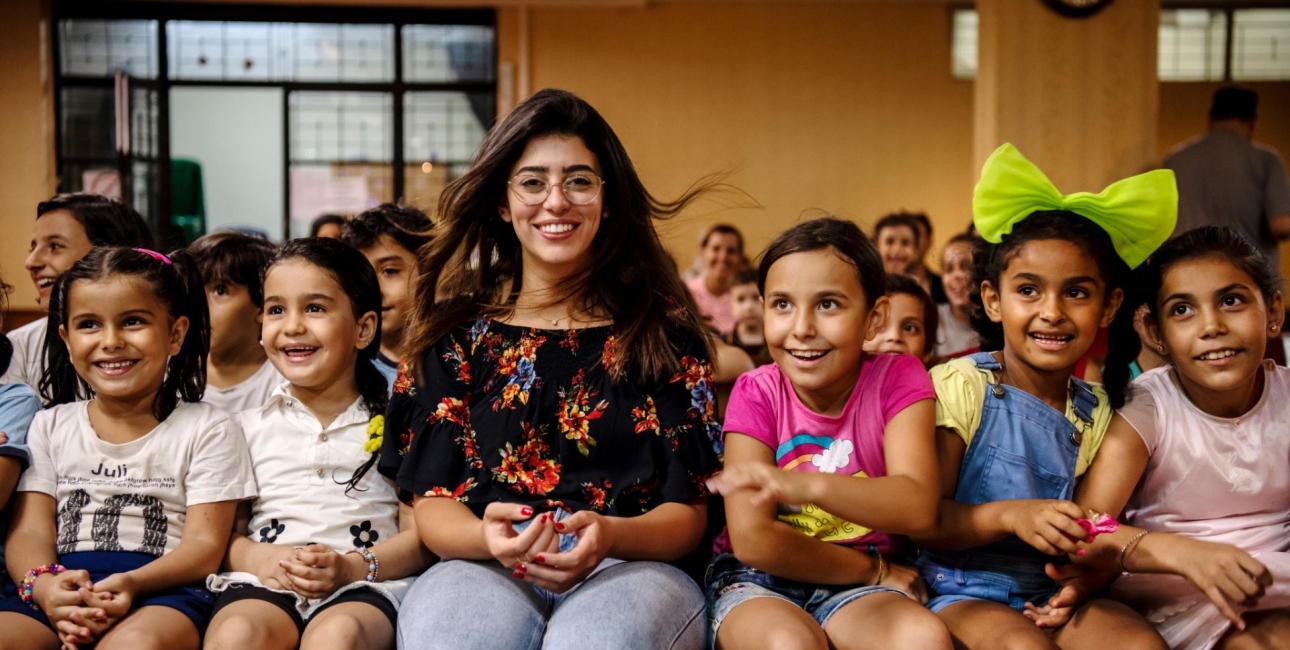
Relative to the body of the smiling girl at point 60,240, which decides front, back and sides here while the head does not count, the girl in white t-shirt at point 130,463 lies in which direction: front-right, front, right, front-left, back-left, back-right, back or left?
front-left

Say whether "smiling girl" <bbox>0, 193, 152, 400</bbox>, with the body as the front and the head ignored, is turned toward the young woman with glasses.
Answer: no

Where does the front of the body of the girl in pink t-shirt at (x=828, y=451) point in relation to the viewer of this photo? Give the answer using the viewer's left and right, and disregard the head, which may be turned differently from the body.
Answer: facing the viewer

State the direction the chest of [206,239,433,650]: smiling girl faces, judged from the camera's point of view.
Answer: toward the camera

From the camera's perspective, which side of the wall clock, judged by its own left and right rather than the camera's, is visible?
front

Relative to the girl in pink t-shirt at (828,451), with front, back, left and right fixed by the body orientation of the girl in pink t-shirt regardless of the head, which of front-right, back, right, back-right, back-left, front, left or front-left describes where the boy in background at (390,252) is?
back-right

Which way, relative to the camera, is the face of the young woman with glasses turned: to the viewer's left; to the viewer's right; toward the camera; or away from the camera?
toward the camera

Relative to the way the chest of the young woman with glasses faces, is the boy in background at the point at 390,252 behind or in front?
behind

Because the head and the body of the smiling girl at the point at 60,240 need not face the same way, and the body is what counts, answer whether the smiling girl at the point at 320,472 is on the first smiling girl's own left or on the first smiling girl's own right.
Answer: on the first smiling girl's own left

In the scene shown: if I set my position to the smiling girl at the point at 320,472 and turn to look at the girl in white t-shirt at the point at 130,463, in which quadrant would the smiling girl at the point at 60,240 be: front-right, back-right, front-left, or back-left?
front-right

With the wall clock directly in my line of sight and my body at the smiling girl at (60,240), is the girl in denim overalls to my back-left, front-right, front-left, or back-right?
front-right

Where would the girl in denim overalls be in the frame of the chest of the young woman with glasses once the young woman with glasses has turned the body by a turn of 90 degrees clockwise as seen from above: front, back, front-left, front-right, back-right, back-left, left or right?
back

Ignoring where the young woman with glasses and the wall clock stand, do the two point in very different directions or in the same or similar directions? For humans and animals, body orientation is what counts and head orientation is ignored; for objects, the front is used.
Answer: same or similar directions
